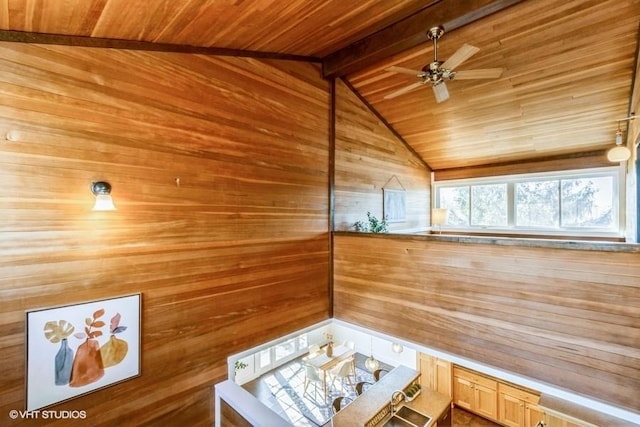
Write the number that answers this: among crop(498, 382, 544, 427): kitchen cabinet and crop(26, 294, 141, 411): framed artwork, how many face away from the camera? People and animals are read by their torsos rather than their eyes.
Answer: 0

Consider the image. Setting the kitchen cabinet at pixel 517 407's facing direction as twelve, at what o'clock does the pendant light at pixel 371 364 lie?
The pendant light is roughly at 1 o'clock from the kitchen cabinet.

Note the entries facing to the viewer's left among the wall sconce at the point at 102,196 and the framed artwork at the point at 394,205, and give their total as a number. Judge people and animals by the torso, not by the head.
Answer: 0

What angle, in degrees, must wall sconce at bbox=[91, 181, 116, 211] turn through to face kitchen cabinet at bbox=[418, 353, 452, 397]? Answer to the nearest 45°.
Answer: approximately 45° to its left

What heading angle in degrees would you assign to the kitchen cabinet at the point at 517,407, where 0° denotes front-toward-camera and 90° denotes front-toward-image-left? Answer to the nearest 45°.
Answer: approximately 45°

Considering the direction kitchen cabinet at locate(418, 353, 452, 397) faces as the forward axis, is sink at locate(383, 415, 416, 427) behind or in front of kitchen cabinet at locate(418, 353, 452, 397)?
in front

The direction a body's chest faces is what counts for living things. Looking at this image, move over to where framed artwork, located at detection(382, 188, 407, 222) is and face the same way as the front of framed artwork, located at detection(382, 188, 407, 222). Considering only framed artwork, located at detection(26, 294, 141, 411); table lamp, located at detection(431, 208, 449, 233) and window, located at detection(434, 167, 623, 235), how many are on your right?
1

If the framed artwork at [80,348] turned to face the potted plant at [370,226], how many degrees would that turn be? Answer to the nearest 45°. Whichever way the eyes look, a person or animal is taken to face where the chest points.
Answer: approximately 45° to its left

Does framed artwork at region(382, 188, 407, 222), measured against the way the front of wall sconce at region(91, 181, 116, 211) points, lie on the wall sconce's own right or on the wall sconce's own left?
on the wall sconce's own left
